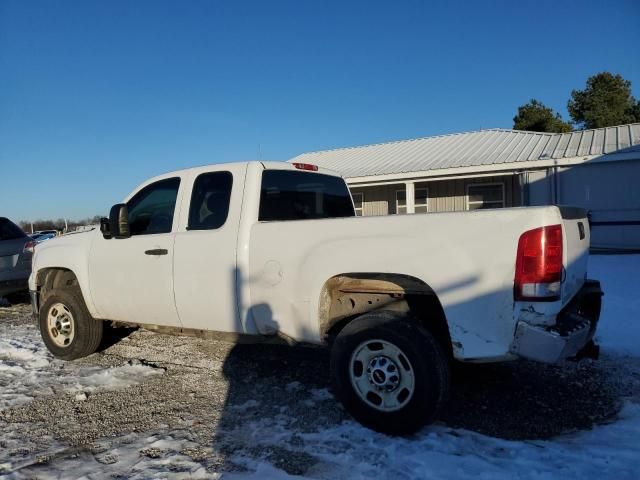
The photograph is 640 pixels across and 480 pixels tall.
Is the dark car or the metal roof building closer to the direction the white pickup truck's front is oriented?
the dark car

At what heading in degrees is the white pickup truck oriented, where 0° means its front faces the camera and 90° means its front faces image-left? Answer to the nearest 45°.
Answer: approximately 135°

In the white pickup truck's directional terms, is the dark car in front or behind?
in front

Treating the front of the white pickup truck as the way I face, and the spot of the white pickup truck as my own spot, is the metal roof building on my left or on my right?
on my right

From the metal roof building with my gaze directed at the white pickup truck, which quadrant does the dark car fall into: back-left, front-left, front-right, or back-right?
front-right

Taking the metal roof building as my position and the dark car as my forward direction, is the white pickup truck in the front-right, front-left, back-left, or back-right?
front-left
